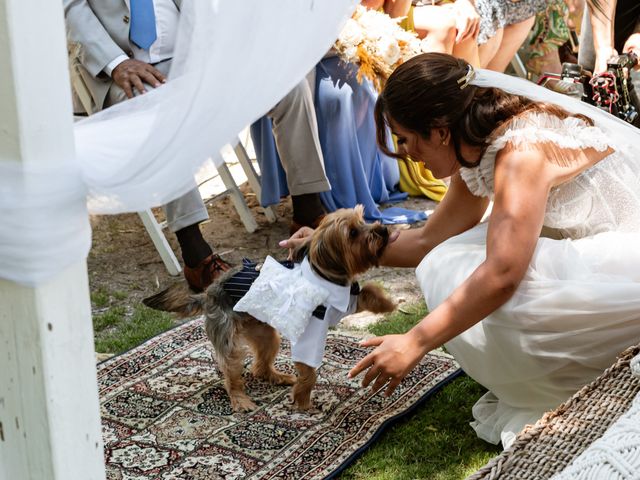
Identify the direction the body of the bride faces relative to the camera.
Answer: to the viewer's left

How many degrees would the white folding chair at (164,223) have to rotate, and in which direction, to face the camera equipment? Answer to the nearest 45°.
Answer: approximately 45° to its left

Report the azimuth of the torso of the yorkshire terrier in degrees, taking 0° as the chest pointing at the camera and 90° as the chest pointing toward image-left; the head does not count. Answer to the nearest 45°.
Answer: approximately 270°

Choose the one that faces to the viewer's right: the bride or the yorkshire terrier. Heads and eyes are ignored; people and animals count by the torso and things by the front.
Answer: the yorkshire terrier

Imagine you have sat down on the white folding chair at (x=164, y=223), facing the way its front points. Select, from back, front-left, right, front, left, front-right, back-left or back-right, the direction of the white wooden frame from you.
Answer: front-right

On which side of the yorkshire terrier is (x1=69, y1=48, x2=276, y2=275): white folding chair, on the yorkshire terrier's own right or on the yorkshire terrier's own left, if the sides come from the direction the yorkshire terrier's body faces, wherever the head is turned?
on the yorkshire terrier's own left

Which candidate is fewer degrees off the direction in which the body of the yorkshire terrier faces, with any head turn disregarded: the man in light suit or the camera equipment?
the camera equipment

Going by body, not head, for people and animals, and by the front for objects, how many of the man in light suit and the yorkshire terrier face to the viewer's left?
0

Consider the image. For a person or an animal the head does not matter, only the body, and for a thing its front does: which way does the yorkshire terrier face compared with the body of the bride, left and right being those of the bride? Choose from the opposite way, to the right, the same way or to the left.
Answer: the opposite way

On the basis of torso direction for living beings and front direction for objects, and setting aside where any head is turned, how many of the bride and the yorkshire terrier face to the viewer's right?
1

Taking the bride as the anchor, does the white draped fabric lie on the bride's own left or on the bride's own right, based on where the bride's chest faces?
on the bride's own left

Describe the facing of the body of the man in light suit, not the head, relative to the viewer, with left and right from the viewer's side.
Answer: facing the viewer and to the right of the viewer

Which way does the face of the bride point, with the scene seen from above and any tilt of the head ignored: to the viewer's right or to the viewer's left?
to the viewer's left

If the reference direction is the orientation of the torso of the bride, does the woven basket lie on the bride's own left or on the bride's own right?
on the bride's own left
